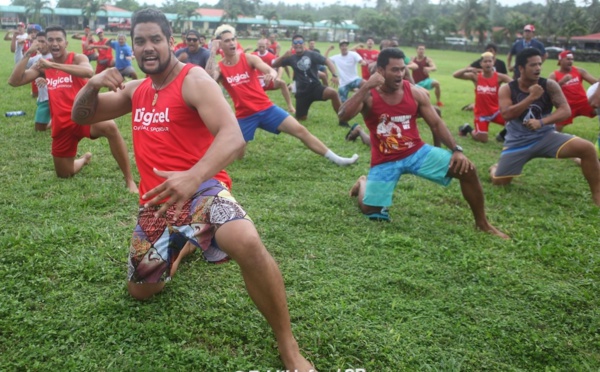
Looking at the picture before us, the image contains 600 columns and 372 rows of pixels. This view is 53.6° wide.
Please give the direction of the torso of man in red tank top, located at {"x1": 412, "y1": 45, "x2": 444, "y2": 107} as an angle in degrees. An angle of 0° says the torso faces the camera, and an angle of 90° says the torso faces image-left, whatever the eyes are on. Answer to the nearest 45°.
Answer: approximately 315°

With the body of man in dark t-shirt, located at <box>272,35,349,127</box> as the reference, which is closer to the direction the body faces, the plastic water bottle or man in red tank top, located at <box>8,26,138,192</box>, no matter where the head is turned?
the man in red tank top

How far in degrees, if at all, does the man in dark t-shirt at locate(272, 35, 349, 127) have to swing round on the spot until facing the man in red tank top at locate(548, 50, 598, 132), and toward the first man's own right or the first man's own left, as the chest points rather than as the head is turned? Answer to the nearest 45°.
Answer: approximately 90° to the first man's own left

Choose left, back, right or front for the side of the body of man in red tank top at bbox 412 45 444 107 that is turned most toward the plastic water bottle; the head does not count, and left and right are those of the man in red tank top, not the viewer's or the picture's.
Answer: right

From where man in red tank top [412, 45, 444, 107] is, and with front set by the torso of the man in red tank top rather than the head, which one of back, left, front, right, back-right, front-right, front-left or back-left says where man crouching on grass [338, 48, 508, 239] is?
front-right

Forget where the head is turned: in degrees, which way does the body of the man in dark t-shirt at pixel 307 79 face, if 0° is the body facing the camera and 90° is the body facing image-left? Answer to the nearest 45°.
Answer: approximately 0°

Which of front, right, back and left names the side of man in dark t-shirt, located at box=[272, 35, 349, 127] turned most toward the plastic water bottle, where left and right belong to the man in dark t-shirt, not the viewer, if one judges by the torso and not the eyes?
right

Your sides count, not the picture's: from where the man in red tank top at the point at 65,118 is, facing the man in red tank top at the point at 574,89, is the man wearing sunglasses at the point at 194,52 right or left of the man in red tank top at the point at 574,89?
left
